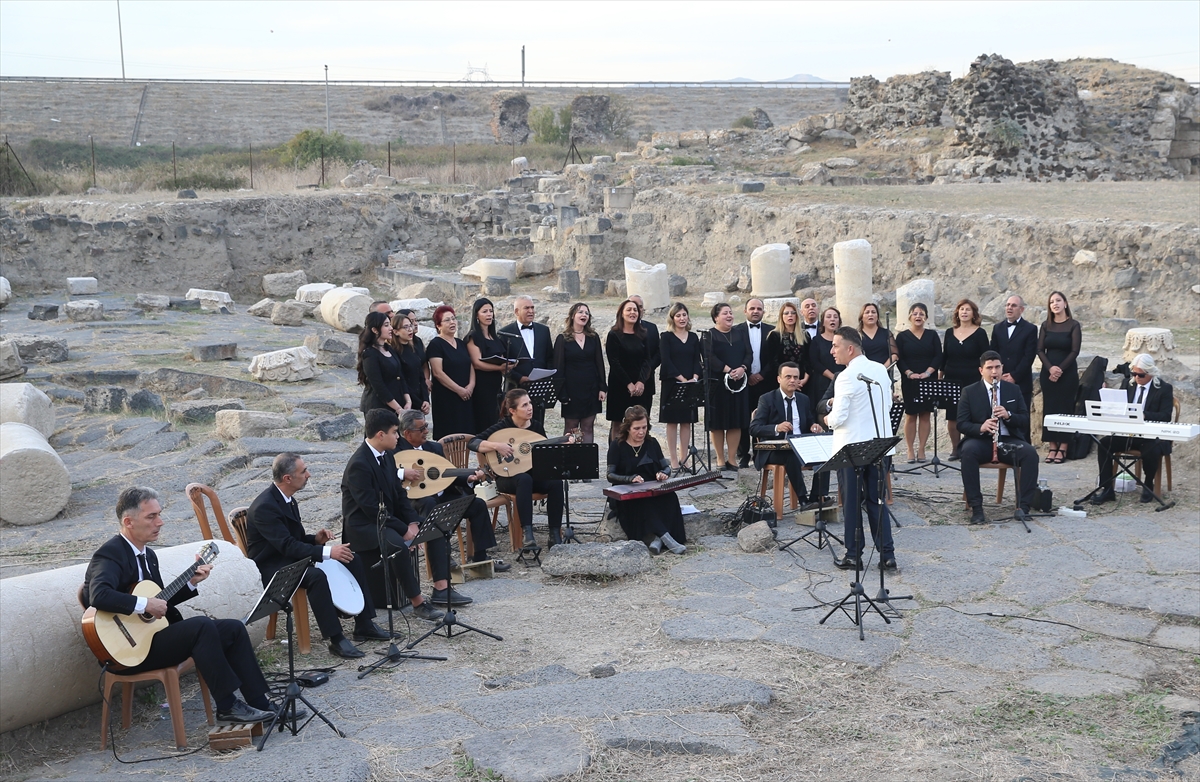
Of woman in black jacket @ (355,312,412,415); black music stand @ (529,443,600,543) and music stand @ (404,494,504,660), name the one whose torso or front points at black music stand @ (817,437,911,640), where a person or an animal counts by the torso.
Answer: the woman in black jacket

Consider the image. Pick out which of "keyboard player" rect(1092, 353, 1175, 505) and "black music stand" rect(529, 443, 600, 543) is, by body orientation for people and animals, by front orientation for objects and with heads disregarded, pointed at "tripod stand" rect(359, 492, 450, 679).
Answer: the keyboard player

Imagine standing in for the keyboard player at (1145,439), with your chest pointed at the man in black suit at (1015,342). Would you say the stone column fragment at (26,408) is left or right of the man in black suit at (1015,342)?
left

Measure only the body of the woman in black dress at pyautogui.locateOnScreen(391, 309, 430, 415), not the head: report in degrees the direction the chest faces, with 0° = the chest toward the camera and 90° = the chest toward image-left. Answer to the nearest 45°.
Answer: approximately 315°

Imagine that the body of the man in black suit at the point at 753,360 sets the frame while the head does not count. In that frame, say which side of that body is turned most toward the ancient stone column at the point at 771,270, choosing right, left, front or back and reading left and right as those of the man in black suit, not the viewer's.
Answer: back

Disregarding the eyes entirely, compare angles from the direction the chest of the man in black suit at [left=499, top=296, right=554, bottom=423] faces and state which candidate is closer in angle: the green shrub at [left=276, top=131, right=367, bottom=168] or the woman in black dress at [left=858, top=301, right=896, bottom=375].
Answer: the woman in black dress

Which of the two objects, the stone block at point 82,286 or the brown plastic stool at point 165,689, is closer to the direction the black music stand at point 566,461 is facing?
the stone block

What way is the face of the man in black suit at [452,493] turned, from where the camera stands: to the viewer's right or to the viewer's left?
to the viewer's right

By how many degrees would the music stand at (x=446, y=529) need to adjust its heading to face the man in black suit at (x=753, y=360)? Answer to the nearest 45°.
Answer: approximately 90° to its right
